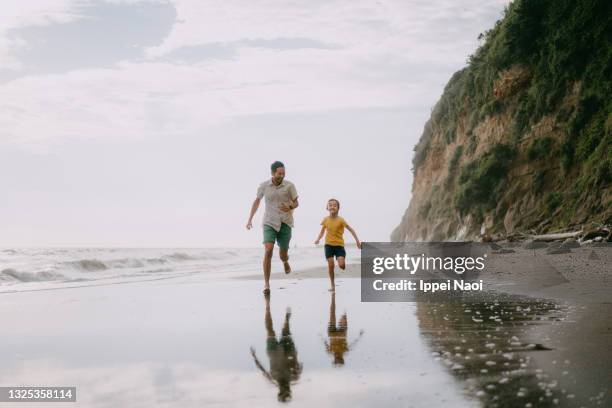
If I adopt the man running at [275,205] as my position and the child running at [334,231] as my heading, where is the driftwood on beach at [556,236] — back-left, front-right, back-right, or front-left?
front-left

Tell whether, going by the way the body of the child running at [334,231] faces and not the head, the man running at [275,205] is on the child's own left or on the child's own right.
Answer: on the child's own right

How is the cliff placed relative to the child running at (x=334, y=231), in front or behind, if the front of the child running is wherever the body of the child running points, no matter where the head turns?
behind

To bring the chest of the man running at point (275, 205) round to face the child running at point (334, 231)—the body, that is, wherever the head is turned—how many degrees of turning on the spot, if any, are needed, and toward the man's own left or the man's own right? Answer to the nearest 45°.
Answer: approximately 135° to the man's own left

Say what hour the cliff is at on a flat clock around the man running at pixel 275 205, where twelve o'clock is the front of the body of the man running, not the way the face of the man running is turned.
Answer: The cliff is roughly at 7 o'clock from the man running.

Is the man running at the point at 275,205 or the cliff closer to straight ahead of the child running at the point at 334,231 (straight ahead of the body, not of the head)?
the man running

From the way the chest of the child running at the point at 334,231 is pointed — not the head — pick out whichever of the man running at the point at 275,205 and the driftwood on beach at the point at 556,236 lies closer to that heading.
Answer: the man running

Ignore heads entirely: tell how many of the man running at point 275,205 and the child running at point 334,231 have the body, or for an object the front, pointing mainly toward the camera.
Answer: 2

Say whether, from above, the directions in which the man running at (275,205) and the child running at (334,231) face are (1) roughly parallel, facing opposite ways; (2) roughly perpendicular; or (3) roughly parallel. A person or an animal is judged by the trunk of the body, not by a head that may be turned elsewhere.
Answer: roughly parallel

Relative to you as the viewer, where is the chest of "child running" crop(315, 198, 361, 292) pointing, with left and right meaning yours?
facing the viewer

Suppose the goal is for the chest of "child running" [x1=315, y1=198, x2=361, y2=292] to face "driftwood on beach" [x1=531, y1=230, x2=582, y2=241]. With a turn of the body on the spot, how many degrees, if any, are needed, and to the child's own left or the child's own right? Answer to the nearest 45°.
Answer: approximately 135° to the child's own left
